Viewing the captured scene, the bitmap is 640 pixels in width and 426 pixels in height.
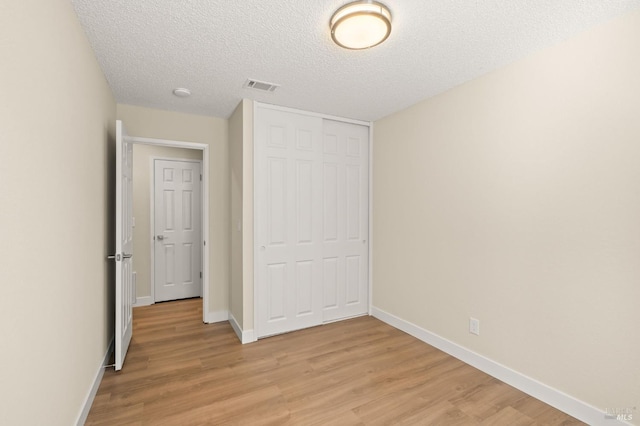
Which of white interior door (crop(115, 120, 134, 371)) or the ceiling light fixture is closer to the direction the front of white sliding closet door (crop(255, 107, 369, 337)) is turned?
the ceiling light fixture

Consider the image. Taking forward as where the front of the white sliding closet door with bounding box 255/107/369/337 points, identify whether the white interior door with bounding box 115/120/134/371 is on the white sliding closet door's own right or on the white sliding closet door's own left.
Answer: on the white sliding closet door's own right

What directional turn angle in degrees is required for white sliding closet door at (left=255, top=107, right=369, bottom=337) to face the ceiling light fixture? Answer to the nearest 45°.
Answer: approximately 45° to its right

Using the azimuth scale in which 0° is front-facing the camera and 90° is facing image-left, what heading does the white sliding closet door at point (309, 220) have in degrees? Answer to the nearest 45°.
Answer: approximately 315°

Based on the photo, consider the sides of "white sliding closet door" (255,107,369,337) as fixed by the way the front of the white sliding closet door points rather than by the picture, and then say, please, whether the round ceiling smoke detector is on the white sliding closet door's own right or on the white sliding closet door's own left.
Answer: on the white sliding closet door's own right

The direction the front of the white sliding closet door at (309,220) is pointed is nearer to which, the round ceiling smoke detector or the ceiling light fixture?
the ceiling light fixture
